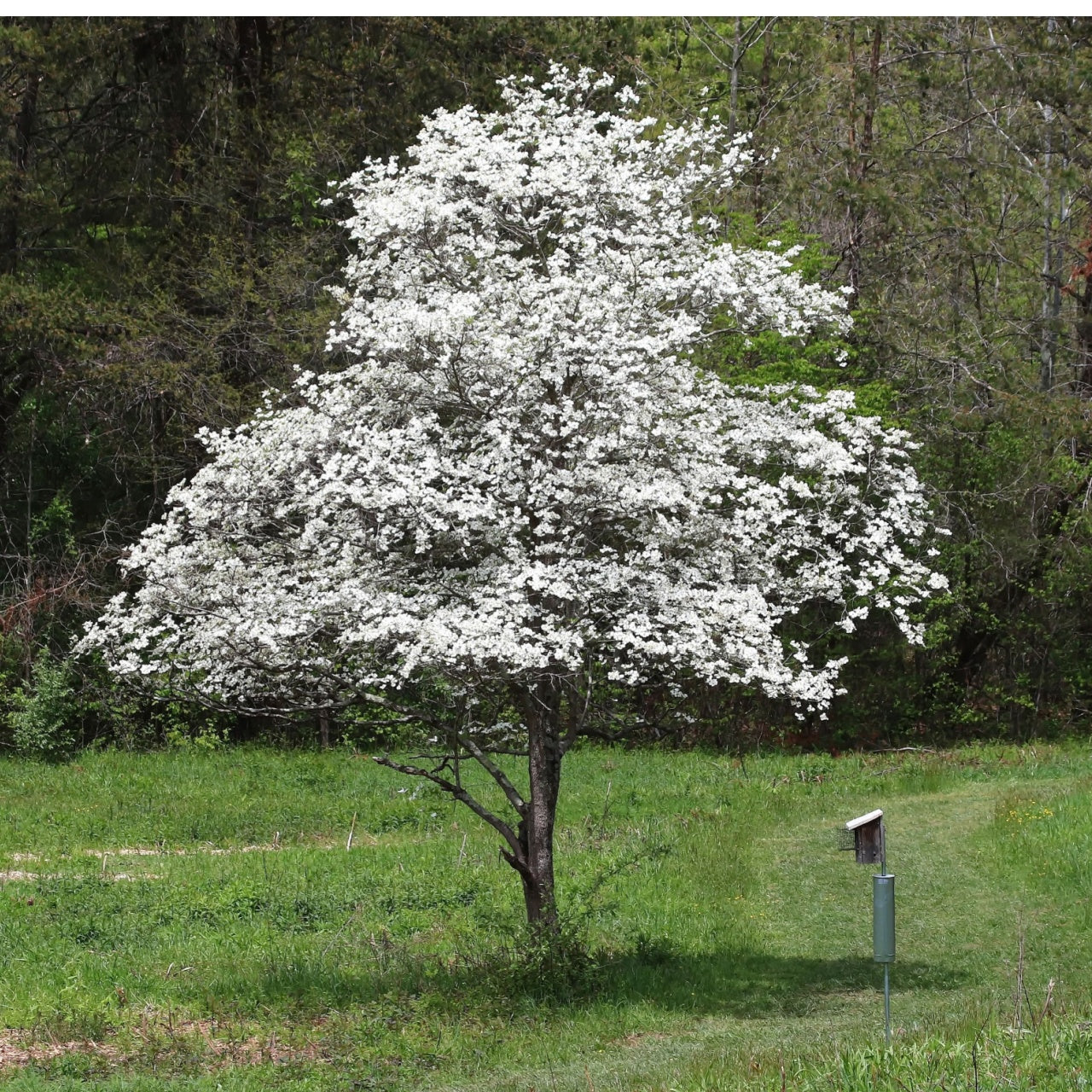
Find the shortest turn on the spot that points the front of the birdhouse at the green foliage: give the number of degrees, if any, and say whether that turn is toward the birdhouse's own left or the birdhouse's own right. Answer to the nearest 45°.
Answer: approximately 45° to the birdhouse's own right

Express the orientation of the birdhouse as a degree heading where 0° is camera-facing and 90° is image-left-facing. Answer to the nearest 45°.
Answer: approximately 90°
